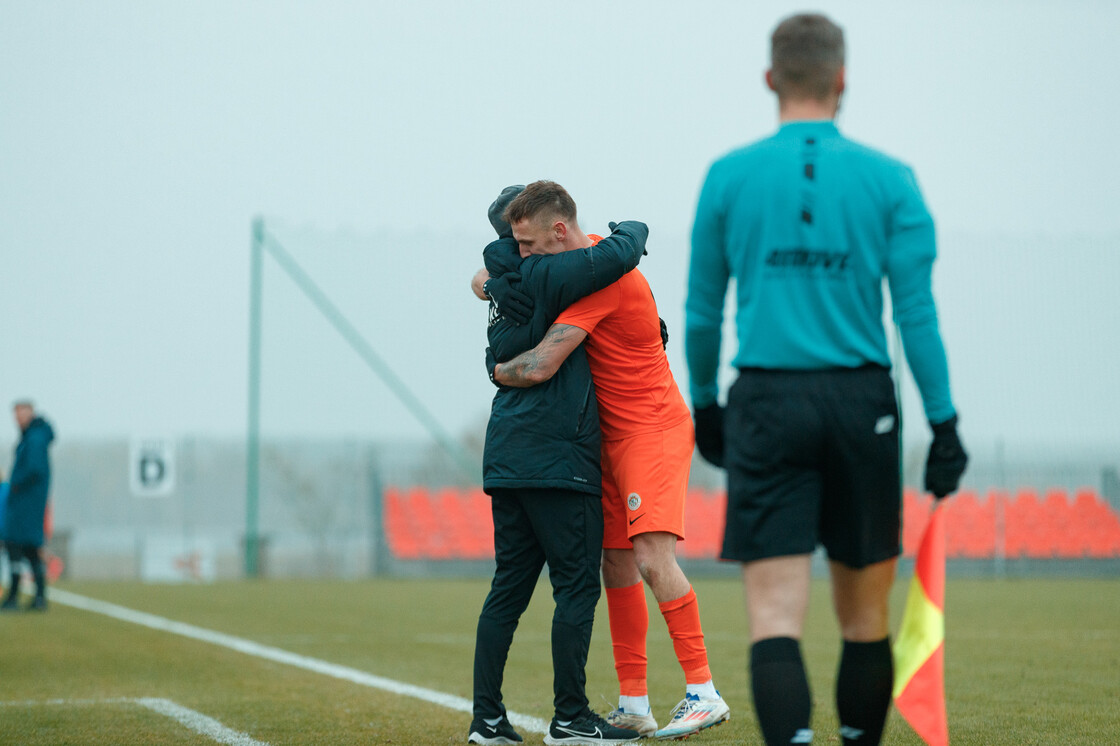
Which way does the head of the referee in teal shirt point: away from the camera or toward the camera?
away from the camera

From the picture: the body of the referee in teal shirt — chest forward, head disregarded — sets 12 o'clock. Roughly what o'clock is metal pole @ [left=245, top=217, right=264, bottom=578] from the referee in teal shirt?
The metal pole is roughly at 11 o'clock from the referee in teal shirt.

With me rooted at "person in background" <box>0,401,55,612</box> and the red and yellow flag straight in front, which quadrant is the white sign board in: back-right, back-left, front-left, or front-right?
back-left

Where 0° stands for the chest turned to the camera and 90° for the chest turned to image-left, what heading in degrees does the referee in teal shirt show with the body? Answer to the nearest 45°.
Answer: approximately 180°

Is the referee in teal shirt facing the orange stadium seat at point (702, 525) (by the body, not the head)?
yes

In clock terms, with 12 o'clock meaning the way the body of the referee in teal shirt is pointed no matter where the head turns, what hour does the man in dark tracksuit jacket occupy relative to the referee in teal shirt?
The man in dark tracksuit jacket is roughly at 11 o'clock from the referee in teal shirt.
